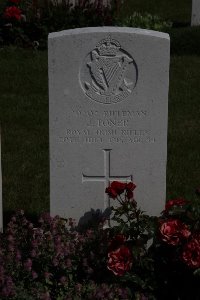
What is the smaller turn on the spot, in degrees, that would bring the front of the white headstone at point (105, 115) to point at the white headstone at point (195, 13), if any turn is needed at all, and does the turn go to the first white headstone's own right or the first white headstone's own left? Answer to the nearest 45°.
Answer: approximately 180°

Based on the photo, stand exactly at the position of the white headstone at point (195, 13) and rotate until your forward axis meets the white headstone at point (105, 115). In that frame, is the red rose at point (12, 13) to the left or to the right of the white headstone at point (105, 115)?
right

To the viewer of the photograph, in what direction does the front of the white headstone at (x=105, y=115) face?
facing the viewer

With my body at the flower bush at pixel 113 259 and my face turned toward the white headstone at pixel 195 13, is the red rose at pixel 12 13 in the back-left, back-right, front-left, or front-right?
front-left

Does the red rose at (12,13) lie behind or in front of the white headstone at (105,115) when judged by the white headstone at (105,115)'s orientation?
behind
